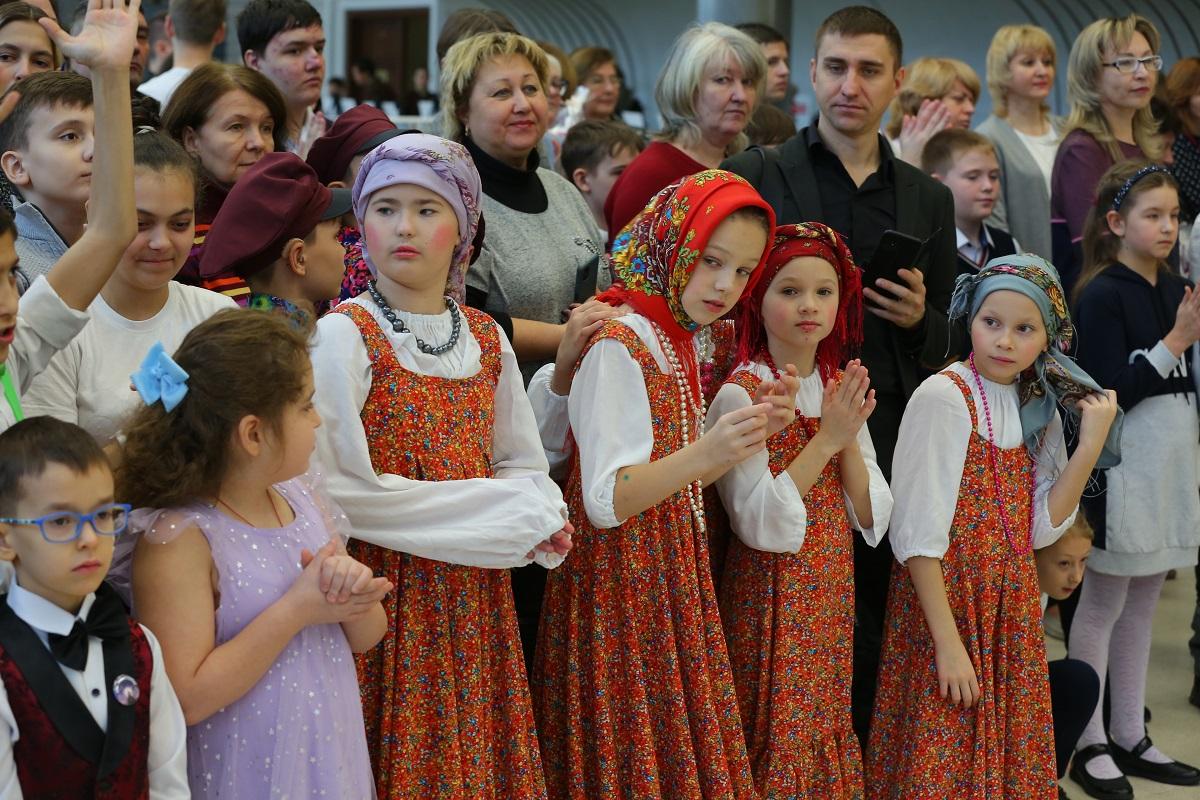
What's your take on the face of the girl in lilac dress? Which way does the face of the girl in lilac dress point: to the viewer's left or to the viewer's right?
to the viewer's right

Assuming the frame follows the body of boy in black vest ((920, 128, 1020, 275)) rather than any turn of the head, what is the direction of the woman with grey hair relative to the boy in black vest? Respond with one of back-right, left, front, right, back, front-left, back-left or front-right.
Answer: right

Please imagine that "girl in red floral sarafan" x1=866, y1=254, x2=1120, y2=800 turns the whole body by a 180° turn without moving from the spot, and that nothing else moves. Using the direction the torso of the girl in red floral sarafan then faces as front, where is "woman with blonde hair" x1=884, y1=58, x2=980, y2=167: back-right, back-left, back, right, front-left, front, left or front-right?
front-right

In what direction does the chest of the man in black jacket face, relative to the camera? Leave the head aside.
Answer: toward the camera

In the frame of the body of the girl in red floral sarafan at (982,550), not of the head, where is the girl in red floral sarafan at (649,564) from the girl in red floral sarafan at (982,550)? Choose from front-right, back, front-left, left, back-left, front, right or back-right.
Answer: right

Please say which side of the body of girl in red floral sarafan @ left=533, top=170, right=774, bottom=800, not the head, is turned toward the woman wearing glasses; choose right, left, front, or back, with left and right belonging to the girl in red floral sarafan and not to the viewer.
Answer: left

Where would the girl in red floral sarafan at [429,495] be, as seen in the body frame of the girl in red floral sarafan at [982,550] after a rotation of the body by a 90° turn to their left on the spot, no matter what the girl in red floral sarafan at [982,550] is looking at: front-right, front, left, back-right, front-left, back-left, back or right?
back
